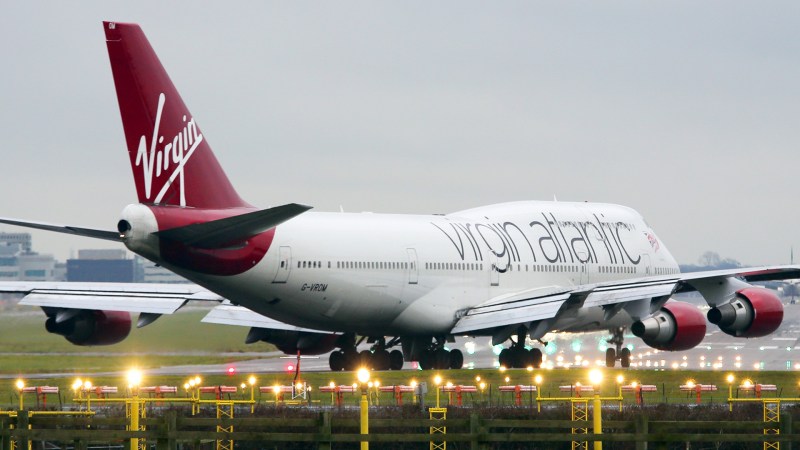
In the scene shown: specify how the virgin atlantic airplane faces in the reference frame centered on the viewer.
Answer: facing away from the viewer and to the right of the viewer
